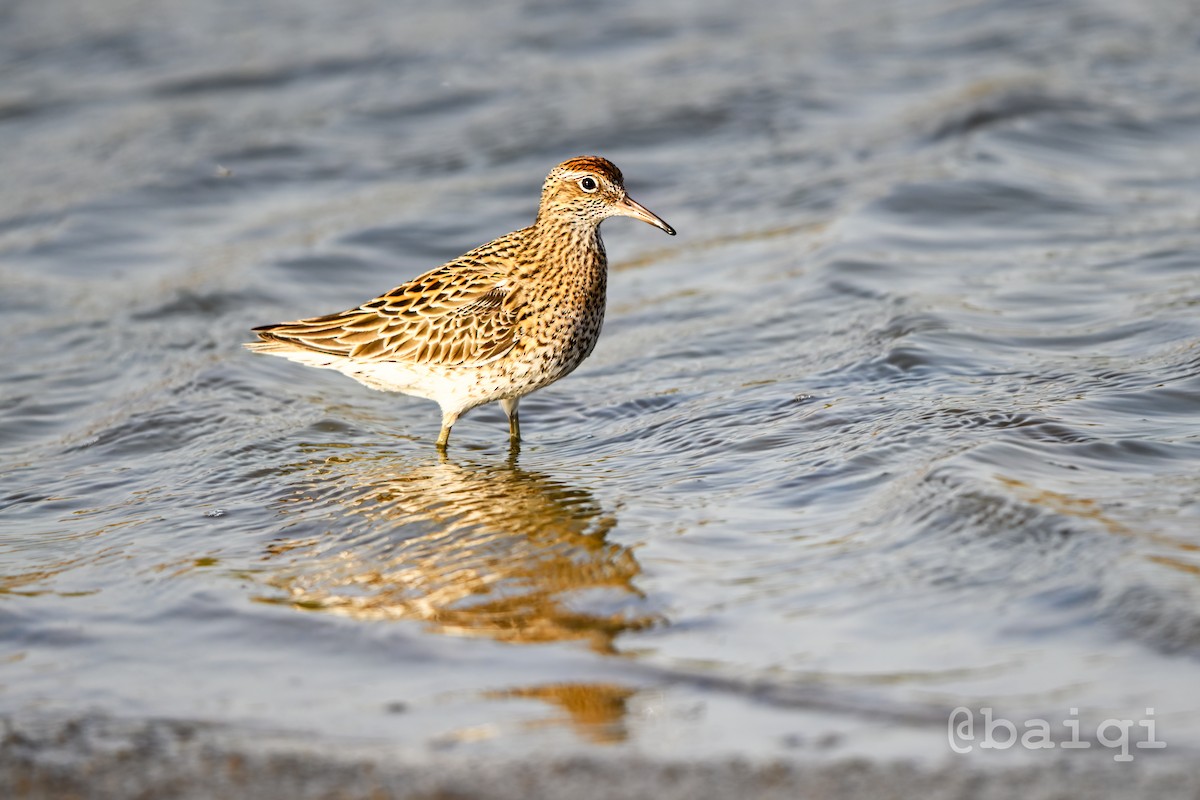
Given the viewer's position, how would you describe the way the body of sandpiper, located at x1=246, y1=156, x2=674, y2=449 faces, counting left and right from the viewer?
facing to the right of the viewer
